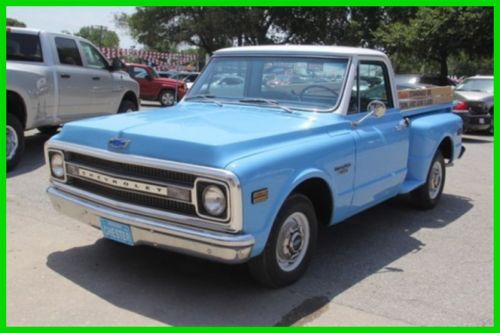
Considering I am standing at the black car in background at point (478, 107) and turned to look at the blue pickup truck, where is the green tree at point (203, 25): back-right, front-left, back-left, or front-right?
back-right

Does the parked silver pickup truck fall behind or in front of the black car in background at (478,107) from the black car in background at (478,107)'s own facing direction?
behind

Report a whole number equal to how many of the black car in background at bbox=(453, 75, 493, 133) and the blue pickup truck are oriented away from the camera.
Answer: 1

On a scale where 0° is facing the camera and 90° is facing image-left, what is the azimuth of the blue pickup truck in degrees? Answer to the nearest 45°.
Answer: approximately 45°

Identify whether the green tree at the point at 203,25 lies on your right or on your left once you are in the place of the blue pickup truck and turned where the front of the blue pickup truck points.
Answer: on your right

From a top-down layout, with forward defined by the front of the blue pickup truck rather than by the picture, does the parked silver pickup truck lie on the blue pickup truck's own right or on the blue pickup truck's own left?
on the blue pickup truck's own right

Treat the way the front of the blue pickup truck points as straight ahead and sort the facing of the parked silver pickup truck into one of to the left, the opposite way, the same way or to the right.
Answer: the opposite way

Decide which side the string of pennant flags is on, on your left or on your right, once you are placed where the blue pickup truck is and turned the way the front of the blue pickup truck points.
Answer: on your right
